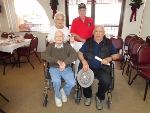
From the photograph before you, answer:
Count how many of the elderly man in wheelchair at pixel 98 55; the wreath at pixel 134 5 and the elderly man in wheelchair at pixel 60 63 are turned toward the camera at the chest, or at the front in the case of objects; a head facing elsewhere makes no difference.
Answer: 3

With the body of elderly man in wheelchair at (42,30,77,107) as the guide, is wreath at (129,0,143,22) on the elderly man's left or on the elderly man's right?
on the elderly man's left

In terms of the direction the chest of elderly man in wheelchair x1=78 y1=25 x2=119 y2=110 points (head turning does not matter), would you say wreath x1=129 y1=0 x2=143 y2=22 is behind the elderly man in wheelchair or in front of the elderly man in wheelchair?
behind

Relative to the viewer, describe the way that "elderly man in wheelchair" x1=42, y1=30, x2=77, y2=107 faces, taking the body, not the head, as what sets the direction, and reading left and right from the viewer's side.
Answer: facing the viewer

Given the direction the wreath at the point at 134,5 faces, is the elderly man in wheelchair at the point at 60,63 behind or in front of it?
in front

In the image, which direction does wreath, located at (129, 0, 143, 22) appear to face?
toward the camera

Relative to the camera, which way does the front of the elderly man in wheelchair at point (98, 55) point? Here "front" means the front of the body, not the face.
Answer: toward the camera
